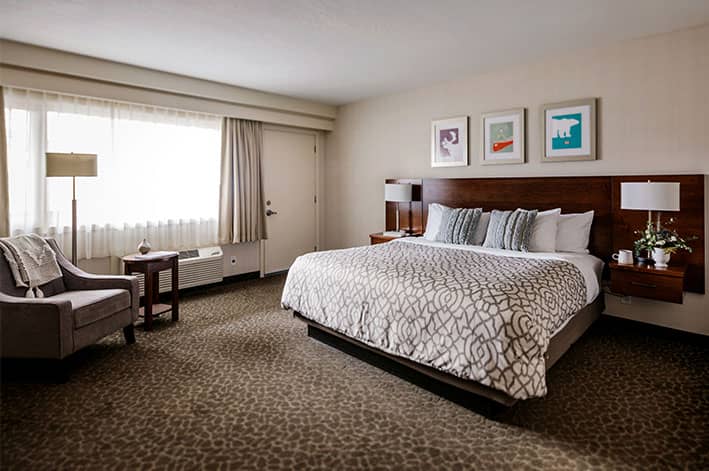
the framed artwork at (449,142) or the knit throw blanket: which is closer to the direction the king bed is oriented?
the knit throw blanket

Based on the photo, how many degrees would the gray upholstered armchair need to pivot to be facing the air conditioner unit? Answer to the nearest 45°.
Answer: approximately 90° to its left

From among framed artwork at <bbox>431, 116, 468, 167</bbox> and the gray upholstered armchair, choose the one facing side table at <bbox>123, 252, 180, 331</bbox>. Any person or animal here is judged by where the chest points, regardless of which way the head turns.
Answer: the framed artwork

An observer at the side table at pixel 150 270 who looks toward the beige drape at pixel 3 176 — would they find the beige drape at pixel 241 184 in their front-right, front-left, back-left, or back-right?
back-right

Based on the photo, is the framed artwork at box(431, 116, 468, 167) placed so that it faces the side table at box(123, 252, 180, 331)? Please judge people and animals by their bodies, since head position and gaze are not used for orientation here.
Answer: yes

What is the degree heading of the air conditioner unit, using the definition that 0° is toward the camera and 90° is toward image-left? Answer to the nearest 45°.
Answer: approximately 315°

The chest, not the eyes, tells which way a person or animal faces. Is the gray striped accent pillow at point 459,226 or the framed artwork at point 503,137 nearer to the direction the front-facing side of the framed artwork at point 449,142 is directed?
the gray striped accent pillow
